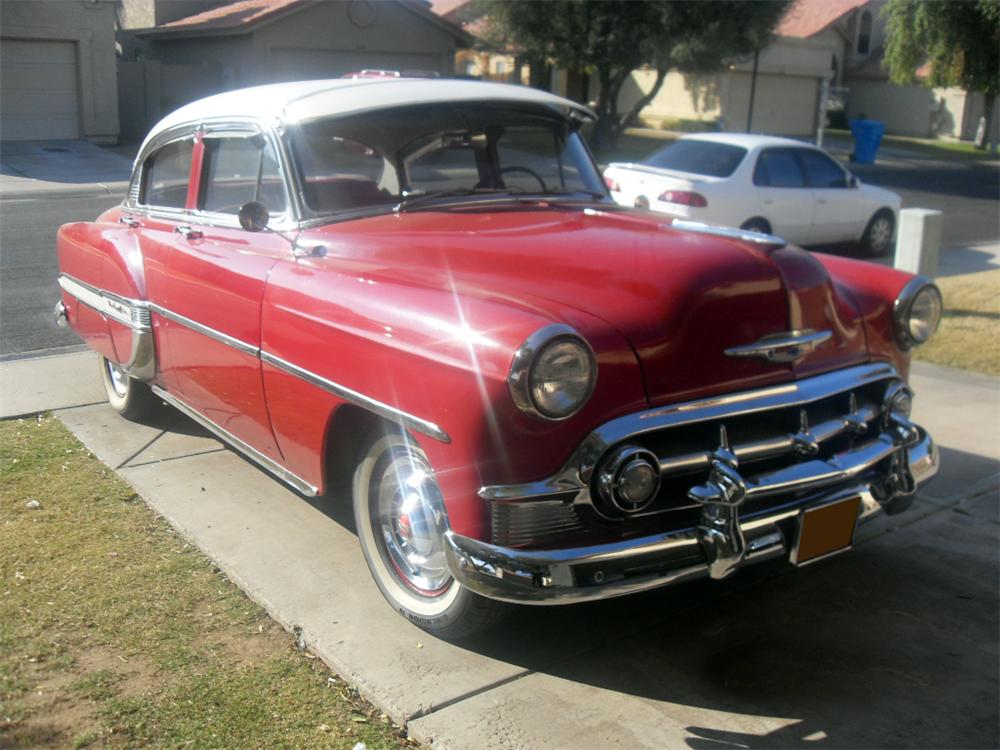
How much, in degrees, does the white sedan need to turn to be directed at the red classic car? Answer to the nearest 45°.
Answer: approximately 135° to its right

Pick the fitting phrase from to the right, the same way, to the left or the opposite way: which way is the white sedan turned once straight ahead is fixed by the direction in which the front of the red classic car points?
to the left

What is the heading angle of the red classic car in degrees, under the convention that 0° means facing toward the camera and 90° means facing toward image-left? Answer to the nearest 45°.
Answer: approximately 315°

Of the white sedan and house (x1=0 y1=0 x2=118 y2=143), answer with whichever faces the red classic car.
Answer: the house

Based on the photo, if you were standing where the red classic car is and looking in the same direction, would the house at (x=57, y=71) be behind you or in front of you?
behind

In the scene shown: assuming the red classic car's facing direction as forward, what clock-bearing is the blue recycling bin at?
The blue recycling bin is roughly at 8 o'clock from the red classic car.

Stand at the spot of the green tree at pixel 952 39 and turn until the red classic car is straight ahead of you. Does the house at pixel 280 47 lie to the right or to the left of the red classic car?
right

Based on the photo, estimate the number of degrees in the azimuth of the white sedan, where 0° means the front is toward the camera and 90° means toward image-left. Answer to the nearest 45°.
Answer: approximately 225°

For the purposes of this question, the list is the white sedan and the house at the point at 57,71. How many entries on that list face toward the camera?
1

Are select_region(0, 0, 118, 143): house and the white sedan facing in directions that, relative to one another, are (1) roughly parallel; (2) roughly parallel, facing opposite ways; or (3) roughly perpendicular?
roughly perpendicular
